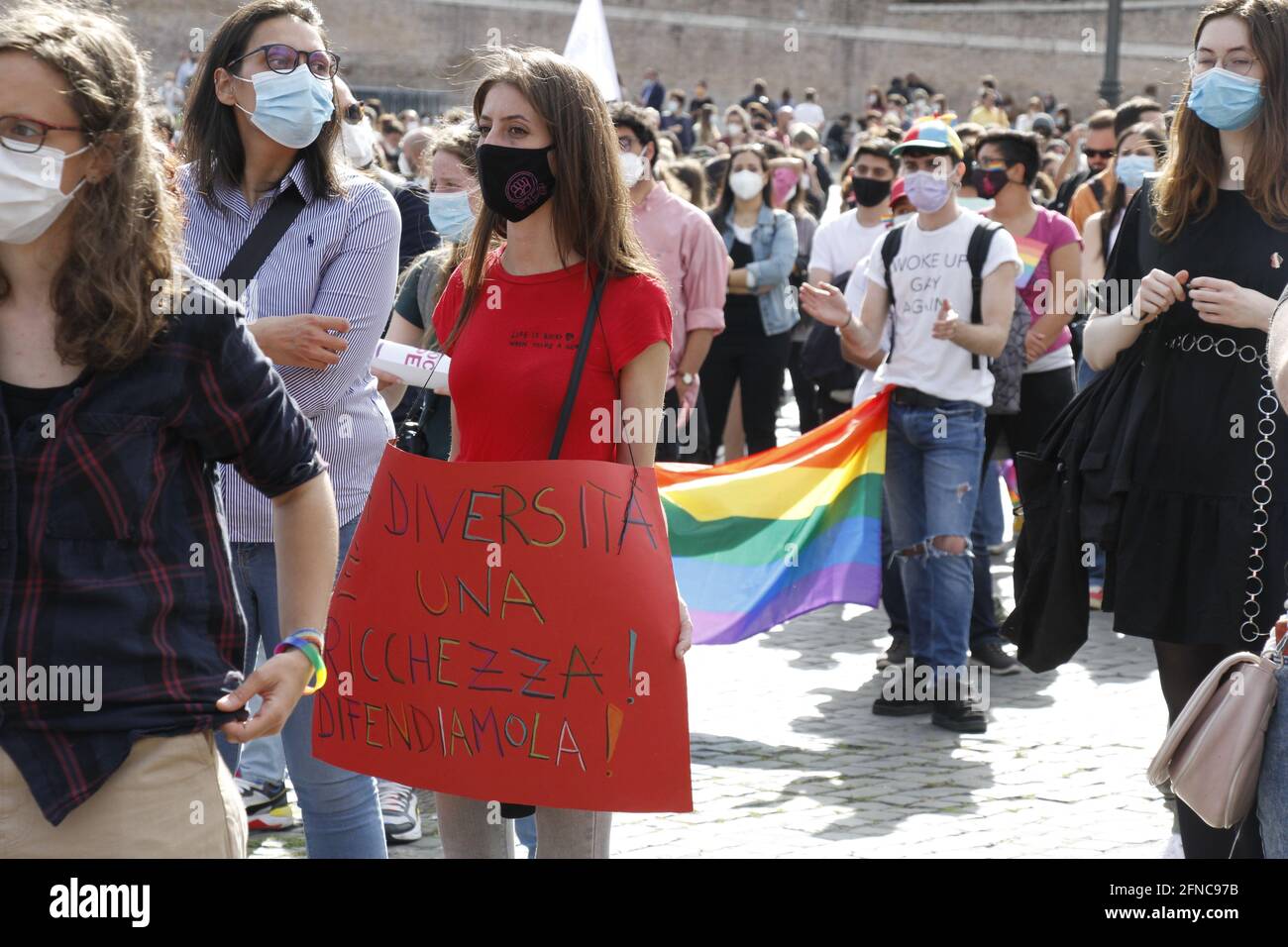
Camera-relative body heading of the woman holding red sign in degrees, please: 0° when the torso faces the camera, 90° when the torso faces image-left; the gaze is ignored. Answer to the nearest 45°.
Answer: approximately 45°

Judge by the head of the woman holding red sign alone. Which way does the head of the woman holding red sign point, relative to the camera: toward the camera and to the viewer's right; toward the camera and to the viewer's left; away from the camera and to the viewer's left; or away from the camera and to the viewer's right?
toward the camera and to the viewer's left

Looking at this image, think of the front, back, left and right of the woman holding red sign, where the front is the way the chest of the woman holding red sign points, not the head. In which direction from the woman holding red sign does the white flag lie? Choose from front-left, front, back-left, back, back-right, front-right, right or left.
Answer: back-right
